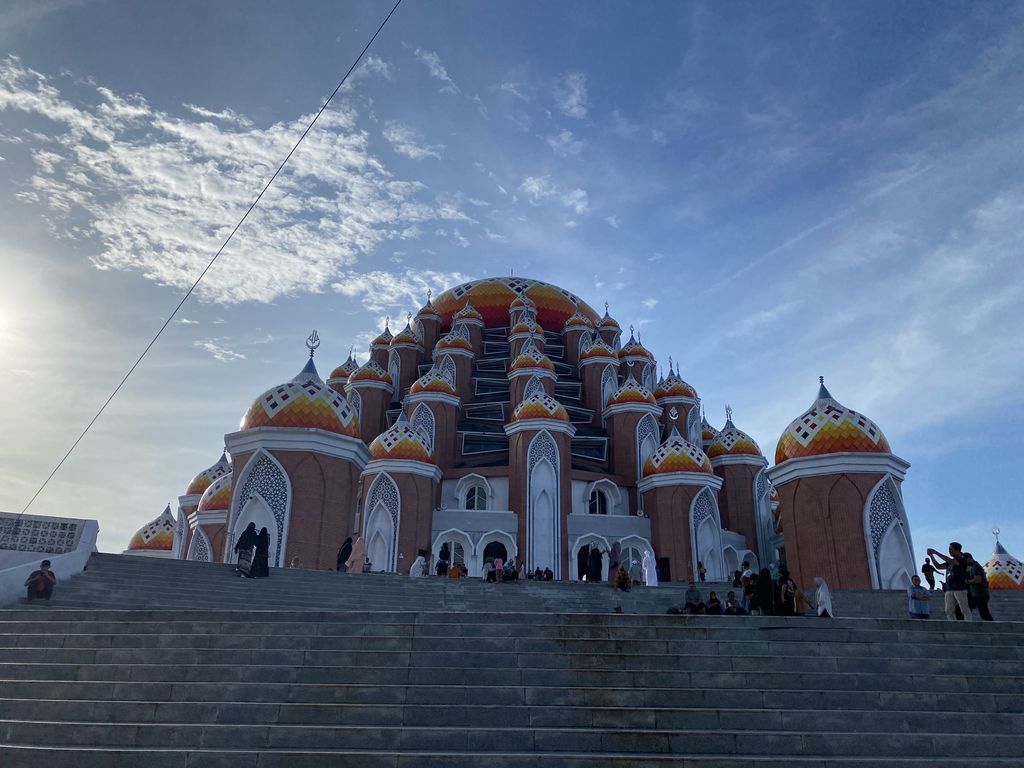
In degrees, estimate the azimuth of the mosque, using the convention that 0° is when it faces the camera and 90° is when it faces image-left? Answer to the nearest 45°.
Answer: approximately 0°

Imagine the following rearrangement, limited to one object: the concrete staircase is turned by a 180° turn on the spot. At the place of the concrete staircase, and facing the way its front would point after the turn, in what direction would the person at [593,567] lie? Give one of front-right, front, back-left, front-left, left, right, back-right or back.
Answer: front

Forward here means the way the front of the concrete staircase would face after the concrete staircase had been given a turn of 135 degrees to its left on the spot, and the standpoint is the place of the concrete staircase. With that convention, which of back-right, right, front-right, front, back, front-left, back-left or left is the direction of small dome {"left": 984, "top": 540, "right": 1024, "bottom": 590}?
front

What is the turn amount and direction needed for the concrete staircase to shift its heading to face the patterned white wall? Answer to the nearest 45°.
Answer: approximately 135° to its right

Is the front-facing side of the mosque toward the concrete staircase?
yes

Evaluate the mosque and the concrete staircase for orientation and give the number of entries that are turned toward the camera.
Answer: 2

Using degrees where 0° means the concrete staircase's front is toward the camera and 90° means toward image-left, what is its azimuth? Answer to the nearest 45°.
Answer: approximately 0°

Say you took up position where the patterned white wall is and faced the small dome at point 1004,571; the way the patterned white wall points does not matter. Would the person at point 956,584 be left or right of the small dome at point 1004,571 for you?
right

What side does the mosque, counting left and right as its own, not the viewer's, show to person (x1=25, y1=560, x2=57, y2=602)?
front
